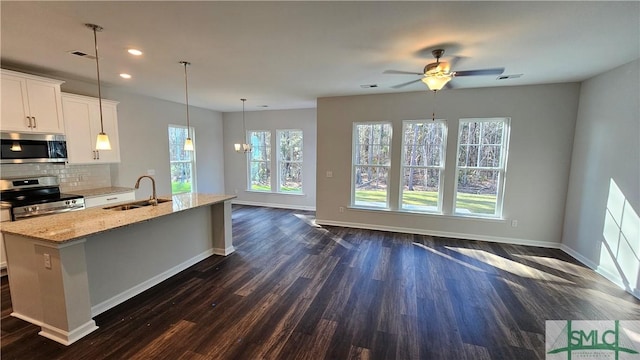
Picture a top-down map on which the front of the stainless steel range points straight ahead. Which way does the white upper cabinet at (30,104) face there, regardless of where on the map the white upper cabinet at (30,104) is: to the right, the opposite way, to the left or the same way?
the same way

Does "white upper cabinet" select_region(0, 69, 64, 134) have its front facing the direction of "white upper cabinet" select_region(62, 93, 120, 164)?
no

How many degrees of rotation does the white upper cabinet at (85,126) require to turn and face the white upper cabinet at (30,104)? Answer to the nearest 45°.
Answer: approximately 90° to its right

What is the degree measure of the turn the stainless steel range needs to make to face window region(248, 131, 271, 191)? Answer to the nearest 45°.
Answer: approximately 45° to its left

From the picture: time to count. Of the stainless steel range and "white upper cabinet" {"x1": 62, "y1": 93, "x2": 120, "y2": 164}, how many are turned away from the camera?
0

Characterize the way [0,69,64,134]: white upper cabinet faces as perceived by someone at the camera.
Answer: facing the viewer and to the right of the viewer

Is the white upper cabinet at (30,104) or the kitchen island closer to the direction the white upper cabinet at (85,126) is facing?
the kitchen island

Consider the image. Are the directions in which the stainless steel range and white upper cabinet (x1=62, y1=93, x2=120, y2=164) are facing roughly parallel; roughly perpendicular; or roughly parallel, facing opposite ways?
roughly parallel

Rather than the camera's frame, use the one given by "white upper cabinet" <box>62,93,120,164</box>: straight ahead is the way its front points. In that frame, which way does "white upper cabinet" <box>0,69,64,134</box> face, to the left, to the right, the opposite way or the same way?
the same way

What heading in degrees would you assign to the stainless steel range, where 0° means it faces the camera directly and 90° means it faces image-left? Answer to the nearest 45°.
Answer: approximately 315°
